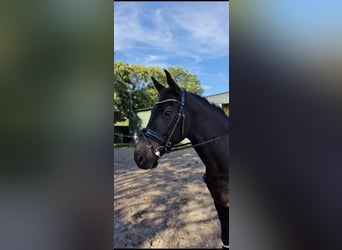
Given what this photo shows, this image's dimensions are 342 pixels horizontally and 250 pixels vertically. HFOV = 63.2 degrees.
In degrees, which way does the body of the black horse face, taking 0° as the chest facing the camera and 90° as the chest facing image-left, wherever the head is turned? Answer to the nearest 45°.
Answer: approximately 90°
